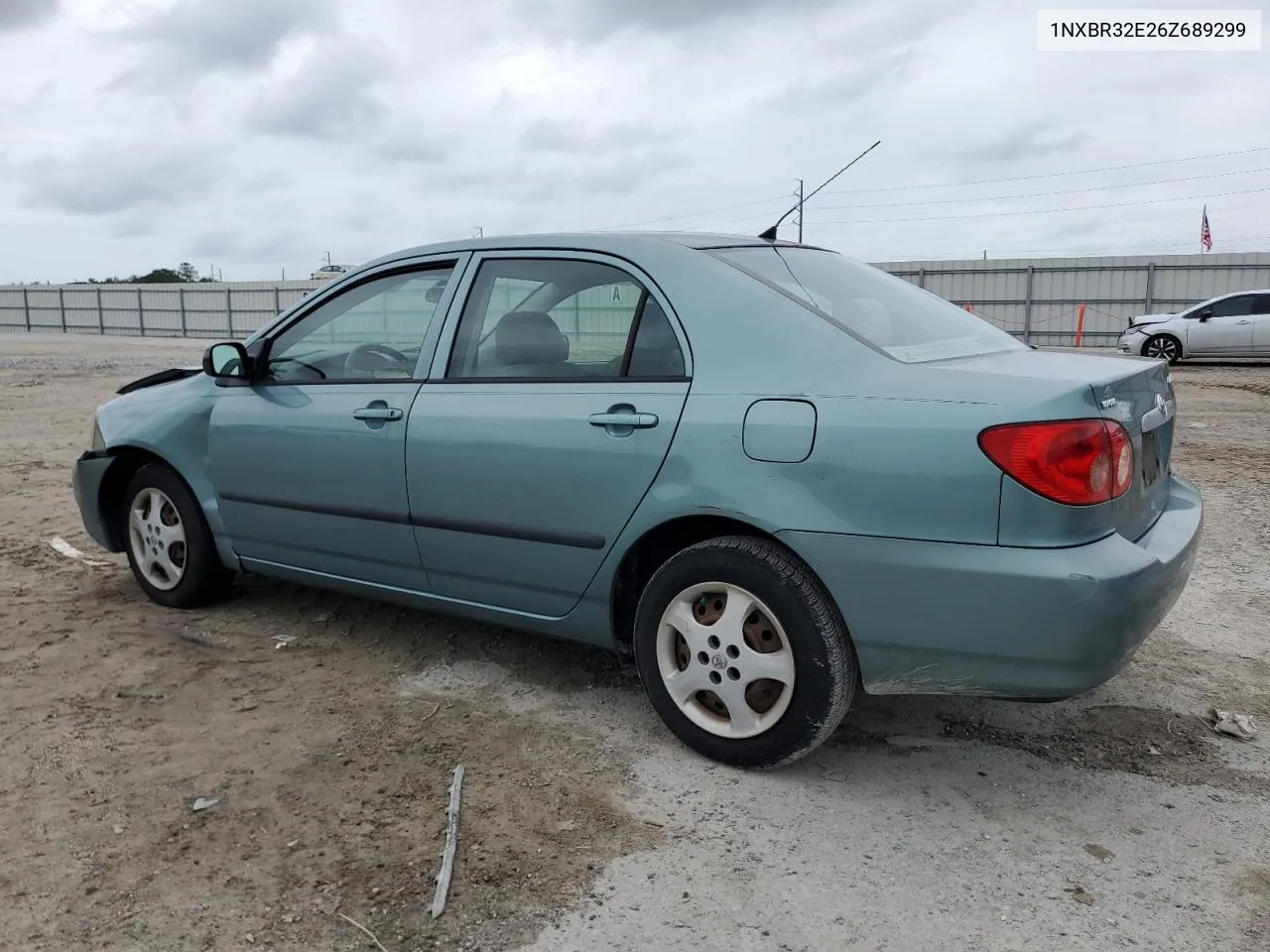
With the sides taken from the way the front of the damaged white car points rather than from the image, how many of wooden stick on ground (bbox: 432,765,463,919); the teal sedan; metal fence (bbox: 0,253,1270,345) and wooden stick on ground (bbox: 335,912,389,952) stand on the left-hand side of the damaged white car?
3

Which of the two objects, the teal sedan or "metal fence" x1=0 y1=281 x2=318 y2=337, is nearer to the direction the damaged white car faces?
the metal fence

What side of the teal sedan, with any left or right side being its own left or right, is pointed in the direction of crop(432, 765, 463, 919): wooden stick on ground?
left

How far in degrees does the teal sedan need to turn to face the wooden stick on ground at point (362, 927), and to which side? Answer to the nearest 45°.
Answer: approximately 90° to its left

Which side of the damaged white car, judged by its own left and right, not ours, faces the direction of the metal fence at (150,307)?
front

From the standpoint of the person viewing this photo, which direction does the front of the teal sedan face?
facing away from the viewer and to the left of the viewer

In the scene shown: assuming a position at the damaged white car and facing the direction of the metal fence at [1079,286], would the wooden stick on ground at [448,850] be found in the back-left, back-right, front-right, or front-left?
back-left

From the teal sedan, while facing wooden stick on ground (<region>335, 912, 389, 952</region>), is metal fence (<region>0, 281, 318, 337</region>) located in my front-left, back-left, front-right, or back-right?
back-right

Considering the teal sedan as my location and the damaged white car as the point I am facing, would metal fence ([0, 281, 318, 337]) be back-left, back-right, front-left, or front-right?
front-left

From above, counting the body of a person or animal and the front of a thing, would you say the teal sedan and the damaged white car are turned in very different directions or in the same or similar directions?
same or similar directions

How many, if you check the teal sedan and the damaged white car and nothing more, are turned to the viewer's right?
0

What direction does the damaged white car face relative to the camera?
to the viewer's left

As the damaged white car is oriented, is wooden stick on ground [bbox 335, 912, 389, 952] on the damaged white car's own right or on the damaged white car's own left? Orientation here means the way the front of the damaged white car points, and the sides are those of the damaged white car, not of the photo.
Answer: on the damaged white car's own left
